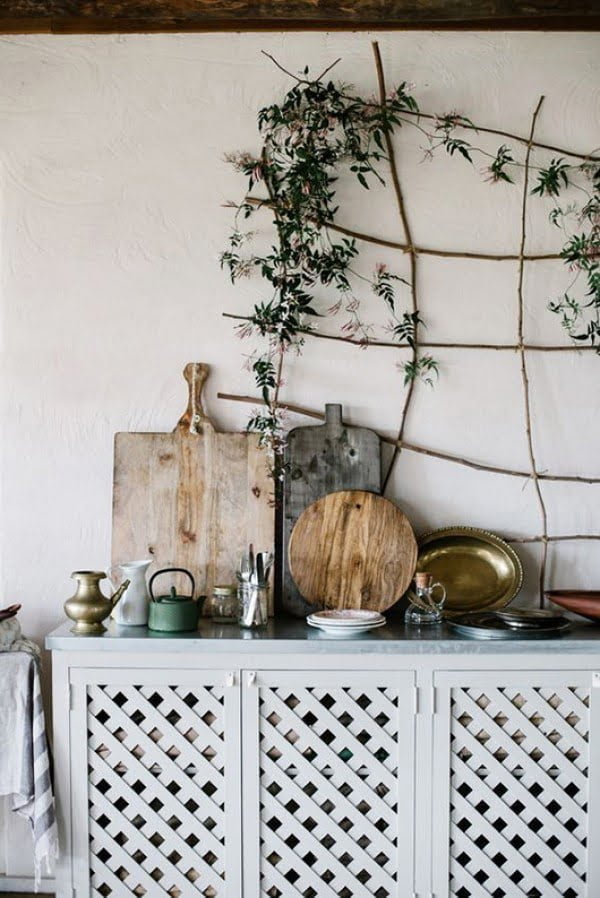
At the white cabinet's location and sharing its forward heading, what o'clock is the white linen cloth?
The white linen cloth is roughly at 3 o'clock from the white cabinet.

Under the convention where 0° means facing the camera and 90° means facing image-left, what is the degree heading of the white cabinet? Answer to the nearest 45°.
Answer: approximately 0°
